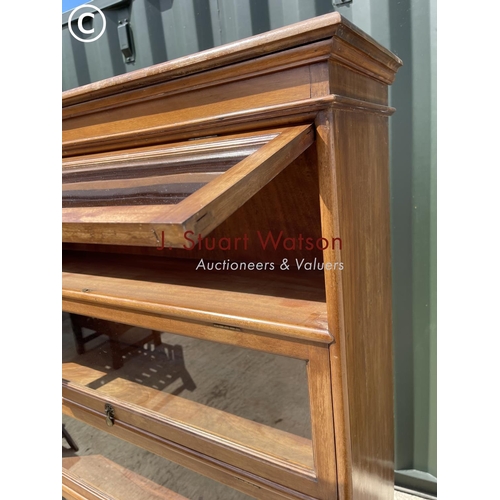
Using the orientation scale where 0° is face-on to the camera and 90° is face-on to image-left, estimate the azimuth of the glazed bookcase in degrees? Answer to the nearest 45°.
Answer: approximately 45°
